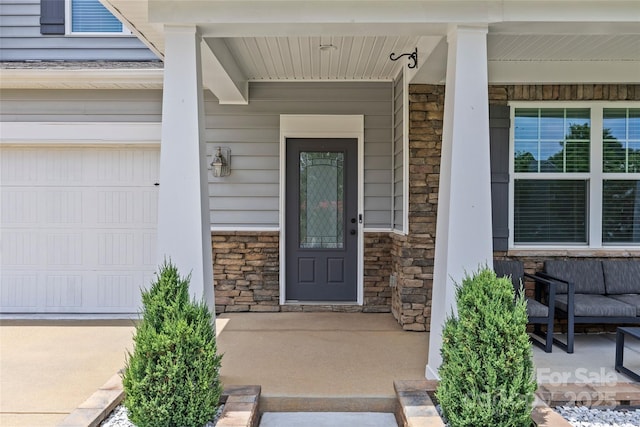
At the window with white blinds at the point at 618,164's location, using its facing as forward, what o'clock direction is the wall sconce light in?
The wall sconce light is roughly at 2 o'clock from the window with white blinds.

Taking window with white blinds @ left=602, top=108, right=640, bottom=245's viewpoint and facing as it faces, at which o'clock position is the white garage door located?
The white garage door is roughly at 2 o'clock from the window with white blinds.

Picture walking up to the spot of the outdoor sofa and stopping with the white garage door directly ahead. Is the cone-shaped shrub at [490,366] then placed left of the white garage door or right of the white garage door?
left

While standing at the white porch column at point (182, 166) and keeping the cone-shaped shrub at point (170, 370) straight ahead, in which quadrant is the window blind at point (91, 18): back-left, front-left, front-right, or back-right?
back-right

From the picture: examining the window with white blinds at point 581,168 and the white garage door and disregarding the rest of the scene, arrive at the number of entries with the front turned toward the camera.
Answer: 2
